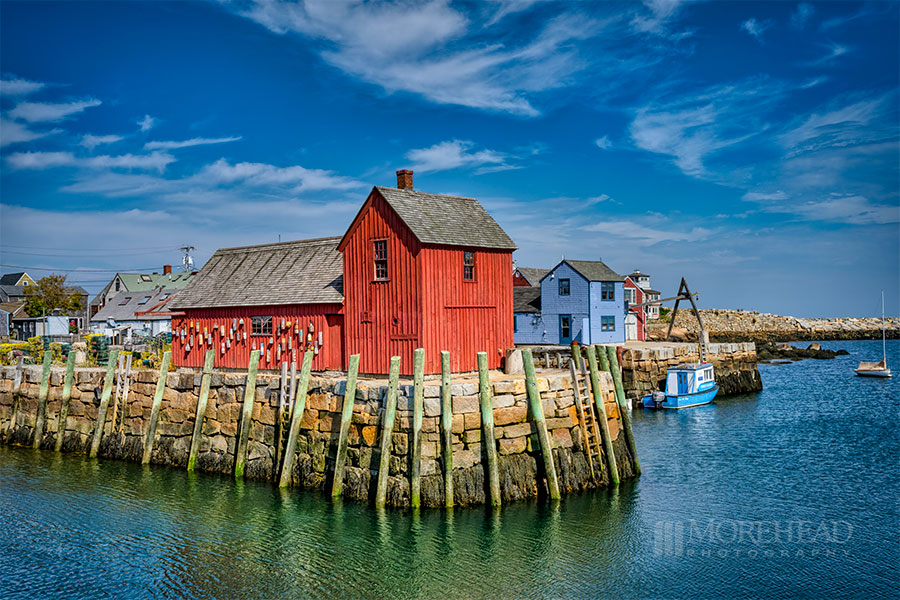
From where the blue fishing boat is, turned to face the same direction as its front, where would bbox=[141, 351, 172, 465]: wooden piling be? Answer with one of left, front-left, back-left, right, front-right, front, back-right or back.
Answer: back

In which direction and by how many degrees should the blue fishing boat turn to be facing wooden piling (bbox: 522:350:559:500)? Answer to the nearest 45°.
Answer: approximately 135° to its right

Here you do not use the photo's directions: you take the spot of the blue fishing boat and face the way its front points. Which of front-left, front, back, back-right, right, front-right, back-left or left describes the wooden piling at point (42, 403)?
back

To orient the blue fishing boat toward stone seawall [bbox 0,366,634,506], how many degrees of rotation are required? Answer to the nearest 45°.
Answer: approximately 135° to its right

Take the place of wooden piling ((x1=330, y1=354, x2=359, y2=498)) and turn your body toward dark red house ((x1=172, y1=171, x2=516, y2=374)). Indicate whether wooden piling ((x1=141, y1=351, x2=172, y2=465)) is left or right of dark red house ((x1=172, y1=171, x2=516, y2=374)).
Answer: left

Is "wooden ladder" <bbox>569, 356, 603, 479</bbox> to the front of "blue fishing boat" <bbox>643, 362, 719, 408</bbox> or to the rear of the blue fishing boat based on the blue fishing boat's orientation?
to the rear

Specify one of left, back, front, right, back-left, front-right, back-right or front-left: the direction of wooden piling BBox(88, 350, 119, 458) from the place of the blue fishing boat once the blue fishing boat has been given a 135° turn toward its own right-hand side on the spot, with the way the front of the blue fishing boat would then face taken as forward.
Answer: front-right

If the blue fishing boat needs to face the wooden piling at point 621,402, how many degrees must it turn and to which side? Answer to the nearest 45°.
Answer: approximately 135° to its right

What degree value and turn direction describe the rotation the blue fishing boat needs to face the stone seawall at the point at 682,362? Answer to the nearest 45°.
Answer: approximately 45° to its left

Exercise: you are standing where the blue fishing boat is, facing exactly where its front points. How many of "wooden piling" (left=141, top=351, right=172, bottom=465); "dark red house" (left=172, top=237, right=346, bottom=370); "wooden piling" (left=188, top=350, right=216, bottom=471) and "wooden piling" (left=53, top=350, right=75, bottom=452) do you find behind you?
4

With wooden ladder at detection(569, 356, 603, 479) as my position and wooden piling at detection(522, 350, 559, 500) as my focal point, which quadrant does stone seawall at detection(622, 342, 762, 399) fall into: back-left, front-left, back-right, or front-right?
back-right

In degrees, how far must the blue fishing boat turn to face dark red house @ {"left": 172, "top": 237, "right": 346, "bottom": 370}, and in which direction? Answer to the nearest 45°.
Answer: approximately 180°

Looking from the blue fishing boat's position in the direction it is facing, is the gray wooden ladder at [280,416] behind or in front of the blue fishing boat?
behind

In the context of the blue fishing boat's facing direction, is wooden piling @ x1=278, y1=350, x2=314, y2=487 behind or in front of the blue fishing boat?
behind

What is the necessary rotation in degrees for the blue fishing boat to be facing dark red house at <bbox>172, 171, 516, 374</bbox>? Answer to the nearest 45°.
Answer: approximately 180°

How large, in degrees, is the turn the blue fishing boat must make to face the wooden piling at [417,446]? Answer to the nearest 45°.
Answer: approximately 135° to its right

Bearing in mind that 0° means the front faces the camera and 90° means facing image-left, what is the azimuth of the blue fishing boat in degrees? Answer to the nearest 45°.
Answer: approximately 225°

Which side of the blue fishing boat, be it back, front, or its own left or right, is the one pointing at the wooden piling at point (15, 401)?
back
